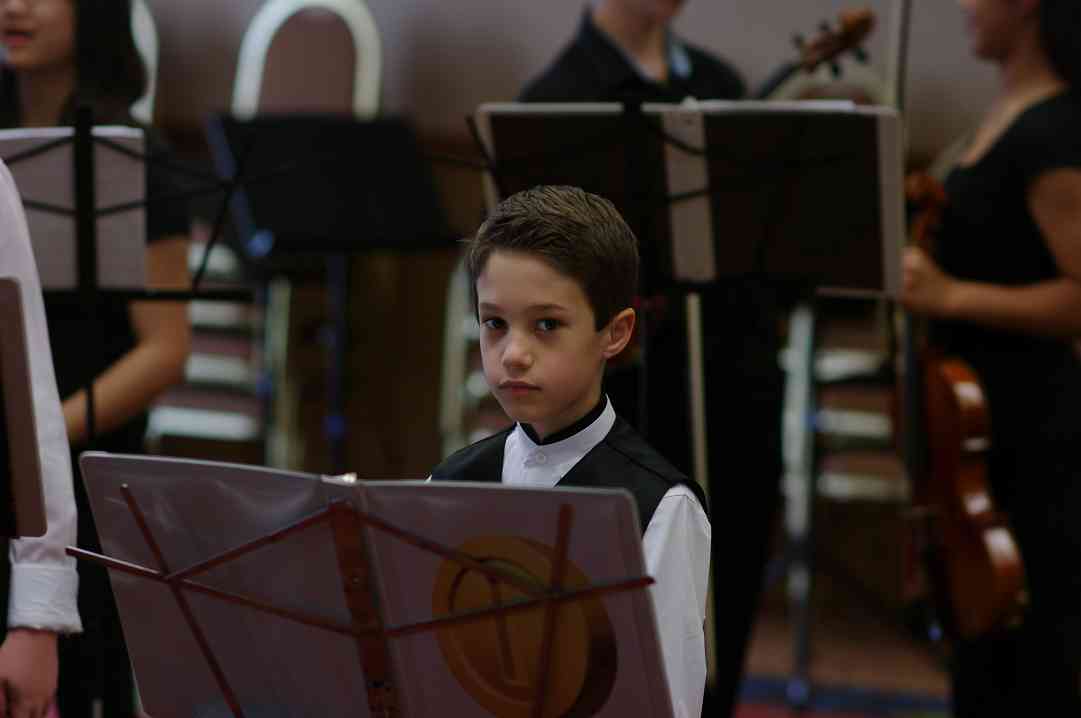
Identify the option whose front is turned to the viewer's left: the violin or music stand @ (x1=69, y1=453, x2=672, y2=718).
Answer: the violin

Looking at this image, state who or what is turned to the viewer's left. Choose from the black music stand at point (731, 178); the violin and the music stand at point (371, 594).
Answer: the violin

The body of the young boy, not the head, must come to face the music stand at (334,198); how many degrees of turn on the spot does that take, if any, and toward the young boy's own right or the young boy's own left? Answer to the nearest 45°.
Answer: approximately 135° to the young boy's own right

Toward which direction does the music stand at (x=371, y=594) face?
away from the camera

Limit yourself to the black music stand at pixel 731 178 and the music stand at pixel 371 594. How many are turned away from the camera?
2

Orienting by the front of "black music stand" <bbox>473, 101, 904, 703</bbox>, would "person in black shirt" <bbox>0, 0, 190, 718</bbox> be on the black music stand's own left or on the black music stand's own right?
on the black music stand's own left

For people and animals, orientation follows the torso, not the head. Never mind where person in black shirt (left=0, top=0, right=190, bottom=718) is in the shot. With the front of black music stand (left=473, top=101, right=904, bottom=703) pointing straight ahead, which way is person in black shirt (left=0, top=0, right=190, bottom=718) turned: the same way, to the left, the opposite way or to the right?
the opposite way

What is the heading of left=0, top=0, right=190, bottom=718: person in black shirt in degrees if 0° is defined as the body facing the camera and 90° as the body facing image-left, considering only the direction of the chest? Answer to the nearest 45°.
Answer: approximately 45°

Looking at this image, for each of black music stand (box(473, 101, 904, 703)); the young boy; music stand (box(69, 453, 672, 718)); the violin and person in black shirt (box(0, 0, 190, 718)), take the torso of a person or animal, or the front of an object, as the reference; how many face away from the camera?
2

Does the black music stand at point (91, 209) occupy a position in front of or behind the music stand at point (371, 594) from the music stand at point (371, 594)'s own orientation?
in front

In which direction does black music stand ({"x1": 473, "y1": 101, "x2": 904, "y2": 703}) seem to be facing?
away from the camera

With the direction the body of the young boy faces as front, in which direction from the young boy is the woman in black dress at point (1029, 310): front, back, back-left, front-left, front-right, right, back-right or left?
back

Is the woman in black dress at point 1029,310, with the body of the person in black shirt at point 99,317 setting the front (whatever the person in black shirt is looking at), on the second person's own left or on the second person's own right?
on the second person's own left

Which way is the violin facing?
to the viewer's left

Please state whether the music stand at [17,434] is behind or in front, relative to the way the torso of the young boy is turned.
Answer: in front

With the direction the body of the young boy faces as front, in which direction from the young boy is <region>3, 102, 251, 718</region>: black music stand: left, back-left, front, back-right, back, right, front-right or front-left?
right
